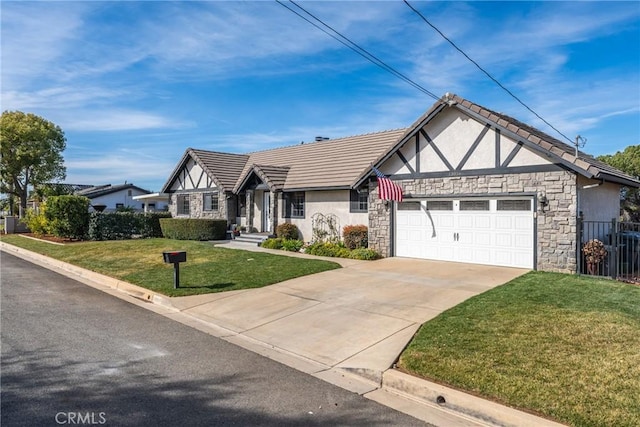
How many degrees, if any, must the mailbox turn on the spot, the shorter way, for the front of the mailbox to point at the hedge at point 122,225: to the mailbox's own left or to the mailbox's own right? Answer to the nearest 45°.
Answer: approximately 135° to the mailbox's own right

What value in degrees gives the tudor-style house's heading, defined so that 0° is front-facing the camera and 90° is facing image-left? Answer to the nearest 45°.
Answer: approximately 45°

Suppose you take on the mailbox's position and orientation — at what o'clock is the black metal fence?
The black metal fence is roughly at 8 o'clock from the mailbox.

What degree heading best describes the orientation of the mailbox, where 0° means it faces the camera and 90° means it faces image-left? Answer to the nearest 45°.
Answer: approximately 45°

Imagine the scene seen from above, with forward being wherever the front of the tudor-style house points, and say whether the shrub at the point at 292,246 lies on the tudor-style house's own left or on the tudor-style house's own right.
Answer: on the tudor-style house's own right

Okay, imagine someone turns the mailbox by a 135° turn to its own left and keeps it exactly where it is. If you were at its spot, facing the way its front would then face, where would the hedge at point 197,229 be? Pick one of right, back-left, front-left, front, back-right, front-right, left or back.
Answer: left

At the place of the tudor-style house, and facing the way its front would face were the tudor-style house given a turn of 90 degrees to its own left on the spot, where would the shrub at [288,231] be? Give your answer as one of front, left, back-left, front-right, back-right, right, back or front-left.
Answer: back
